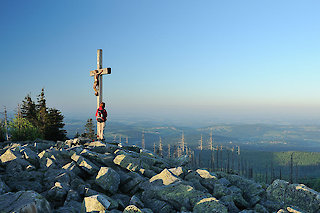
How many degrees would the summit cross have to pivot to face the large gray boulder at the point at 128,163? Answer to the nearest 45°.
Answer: approximately 45° to its left

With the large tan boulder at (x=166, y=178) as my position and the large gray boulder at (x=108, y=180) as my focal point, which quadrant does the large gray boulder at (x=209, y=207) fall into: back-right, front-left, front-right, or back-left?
back-left

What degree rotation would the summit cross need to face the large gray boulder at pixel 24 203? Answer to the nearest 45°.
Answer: approximately 45° to its left

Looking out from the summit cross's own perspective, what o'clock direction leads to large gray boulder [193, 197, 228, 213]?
The large gray boulder is roughly at 10 o'clock from the summit cross.

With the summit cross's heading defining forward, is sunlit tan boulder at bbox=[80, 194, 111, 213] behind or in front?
in front

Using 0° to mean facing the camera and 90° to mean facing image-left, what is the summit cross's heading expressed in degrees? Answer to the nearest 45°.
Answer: approximately 45°

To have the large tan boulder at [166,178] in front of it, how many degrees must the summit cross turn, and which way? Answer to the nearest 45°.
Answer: approximately 45° to its left

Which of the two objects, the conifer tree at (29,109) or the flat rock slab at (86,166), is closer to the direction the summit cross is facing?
the flat rock slab

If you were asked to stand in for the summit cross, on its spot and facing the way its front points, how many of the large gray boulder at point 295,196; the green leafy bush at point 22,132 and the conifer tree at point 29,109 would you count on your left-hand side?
1

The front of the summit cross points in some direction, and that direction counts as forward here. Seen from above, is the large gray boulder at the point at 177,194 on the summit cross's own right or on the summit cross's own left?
on the summit cross's own left

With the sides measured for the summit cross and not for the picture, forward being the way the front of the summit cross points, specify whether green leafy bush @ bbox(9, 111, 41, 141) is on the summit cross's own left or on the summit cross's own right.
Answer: on the summit cross's own right

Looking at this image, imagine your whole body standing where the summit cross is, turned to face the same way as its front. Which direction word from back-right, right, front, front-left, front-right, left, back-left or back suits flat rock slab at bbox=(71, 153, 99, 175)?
front-left
